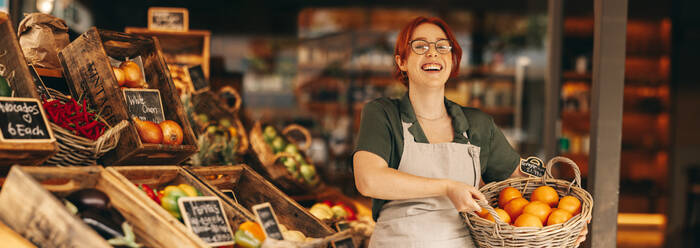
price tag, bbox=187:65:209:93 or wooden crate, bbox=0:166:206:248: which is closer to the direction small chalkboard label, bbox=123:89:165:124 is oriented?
the wooden crate

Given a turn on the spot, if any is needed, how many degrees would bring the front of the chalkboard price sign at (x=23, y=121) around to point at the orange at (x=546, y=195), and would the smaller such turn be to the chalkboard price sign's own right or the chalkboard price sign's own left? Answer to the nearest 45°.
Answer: approximately 90° to the chalkboard price sign's own left

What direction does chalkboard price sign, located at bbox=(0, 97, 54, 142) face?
toward the camera

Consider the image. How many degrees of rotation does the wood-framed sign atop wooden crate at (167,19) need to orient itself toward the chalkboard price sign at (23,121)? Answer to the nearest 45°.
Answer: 0° — it already faces it

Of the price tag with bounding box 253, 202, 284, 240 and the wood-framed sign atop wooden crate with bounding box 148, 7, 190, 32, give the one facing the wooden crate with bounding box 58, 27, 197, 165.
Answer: the wood-framed sign atop wooden crate

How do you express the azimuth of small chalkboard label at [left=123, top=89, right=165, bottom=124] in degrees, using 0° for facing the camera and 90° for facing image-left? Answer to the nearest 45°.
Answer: approximately 0°

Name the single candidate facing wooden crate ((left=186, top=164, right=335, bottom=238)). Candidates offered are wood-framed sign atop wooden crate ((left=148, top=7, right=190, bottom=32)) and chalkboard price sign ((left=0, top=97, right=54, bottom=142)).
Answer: the wood-framed sign atop wooden crate

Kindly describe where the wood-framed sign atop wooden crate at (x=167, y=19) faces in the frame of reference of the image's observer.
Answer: facing the viewer

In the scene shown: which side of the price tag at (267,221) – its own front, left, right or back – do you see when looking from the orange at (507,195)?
left

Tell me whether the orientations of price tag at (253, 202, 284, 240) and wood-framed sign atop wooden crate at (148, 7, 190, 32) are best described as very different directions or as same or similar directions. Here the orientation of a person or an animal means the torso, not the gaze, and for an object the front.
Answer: same or similar directions

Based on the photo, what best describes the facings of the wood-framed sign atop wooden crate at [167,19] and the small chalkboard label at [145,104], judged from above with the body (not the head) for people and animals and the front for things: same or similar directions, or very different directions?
same or similar directions

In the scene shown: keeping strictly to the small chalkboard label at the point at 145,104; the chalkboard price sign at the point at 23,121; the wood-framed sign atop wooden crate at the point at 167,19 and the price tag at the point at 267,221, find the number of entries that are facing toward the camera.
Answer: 4

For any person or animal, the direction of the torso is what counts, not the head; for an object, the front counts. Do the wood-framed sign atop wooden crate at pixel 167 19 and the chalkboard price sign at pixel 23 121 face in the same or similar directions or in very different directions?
same or similar directions

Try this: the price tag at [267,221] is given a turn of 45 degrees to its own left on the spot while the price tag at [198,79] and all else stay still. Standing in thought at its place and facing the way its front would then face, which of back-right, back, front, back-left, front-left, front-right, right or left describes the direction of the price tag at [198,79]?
back-left

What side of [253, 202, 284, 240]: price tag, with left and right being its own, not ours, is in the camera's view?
front

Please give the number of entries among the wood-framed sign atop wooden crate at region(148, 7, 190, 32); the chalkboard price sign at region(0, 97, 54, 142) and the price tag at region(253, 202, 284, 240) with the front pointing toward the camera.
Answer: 3
